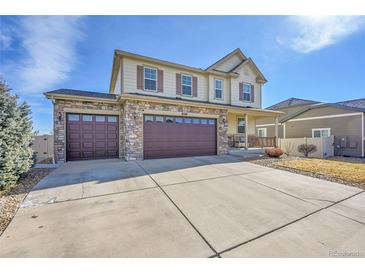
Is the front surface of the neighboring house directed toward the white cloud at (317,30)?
no

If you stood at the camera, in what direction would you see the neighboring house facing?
facing the viewer and to the right of the viewer

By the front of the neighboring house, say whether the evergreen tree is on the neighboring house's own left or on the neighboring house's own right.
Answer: on the neighboring house's own right

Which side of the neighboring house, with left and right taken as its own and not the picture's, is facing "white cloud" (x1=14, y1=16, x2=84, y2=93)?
right

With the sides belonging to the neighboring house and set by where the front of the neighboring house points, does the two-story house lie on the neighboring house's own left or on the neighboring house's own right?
on the neighboring house's own right

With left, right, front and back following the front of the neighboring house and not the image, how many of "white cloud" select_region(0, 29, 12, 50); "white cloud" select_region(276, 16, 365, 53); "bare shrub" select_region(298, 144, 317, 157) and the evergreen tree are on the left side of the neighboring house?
0

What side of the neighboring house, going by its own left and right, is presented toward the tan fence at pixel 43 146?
right

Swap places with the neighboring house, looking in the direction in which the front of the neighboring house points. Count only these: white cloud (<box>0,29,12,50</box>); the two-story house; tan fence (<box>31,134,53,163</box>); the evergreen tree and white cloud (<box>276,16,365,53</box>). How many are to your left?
0

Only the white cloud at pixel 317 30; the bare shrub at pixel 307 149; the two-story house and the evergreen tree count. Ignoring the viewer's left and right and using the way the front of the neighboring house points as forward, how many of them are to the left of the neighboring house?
0

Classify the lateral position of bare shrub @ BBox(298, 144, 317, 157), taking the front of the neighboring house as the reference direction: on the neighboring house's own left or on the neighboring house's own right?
on the neighboring house's own right
